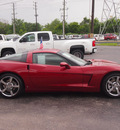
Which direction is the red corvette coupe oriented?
to the viewer's right

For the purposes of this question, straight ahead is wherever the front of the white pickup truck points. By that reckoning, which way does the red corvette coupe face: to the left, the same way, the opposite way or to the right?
the opposite way

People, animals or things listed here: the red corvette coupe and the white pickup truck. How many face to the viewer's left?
1

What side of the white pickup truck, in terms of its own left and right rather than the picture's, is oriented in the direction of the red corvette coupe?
left

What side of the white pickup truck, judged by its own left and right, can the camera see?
left

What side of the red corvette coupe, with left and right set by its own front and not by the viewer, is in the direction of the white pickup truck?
left

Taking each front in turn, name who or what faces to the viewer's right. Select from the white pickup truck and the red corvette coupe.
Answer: the red corvette coupe
